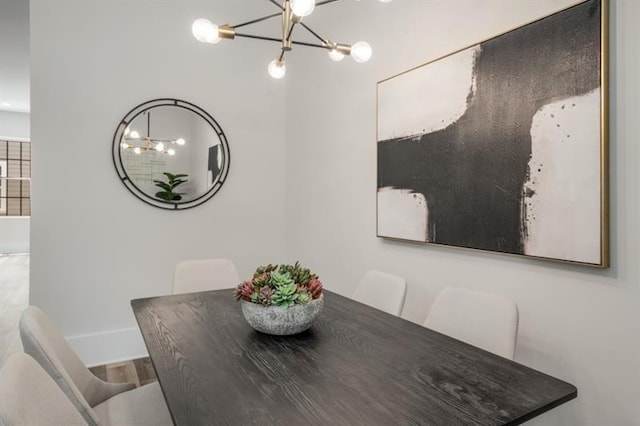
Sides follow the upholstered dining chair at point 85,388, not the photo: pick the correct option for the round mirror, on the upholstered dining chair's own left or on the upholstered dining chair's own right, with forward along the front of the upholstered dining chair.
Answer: on the upholstered dining chair's own left

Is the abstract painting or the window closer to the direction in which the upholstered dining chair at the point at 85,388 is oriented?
the abstract painting

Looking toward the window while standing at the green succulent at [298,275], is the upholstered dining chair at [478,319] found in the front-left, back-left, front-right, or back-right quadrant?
back-right

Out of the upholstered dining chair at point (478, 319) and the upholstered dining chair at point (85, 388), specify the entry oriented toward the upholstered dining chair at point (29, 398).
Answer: the upholstered dining chair at point (478, 319)

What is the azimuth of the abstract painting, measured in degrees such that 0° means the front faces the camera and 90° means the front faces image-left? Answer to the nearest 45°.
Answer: approximately 45°

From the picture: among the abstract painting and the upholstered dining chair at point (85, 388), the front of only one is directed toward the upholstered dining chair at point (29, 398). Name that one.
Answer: the abstract painting
